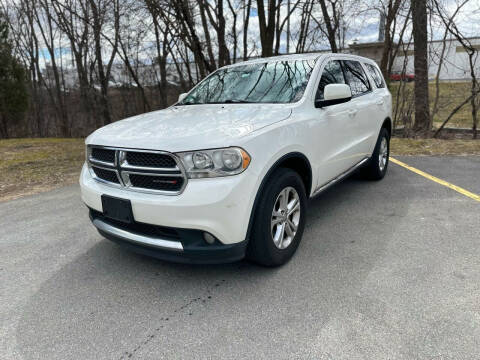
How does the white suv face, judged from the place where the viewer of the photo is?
facing the viewer and to the left of the viewer
